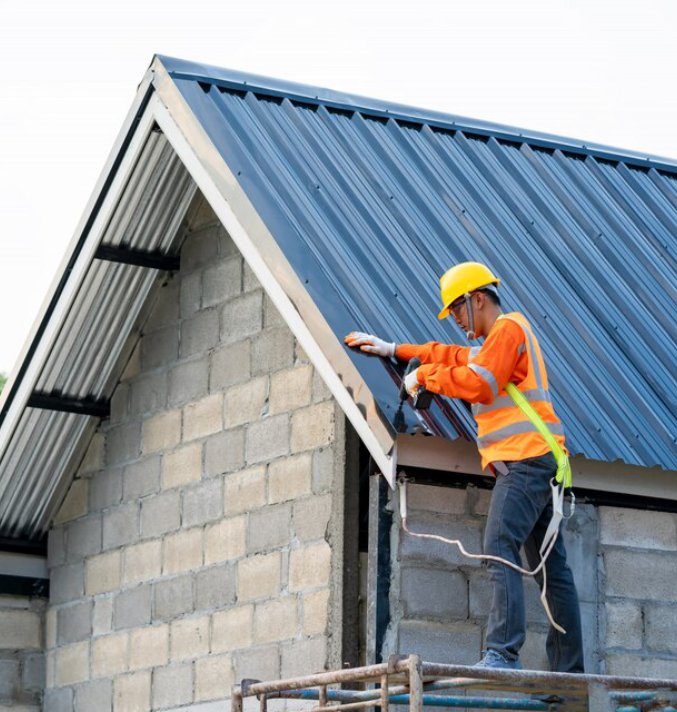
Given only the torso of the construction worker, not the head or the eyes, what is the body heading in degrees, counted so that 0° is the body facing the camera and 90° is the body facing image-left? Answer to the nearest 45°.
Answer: approximately 90°

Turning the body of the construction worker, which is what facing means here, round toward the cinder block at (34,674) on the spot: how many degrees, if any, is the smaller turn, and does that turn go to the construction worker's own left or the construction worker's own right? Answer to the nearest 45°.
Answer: approximately 45° to the construction worker's own right

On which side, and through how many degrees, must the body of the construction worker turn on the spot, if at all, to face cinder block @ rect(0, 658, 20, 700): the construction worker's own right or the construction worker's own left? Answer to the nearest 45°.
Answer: approximately 45° to the construction worker's own right

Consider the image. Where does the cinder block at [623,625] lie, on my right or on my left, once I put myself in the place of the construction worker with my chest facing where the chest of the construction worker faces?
on my right

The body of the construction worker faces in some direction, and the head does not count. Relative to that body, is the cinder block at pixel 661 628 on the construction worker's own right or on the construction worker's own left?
on the construction worker's own right

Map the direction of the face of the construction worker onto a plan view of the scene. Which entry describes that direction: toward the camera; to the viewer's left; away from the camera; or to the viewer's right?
to the viewer's left
